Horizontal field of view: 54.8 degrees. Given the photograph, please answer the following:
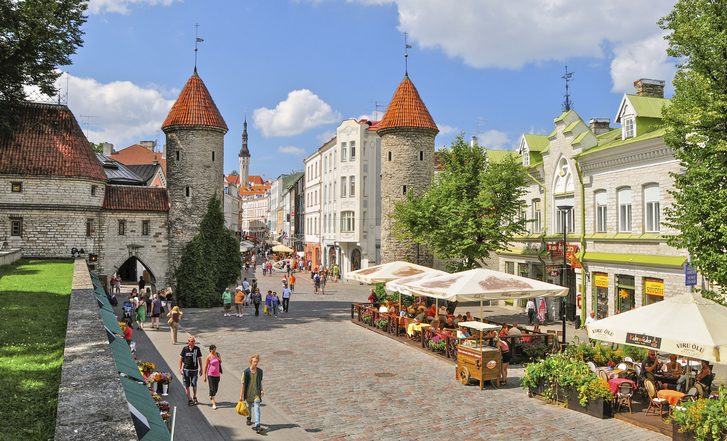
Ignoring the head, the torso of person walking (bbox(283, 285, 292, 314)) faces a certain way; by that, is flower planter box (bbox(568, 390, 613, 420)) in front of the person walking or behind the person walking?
in front

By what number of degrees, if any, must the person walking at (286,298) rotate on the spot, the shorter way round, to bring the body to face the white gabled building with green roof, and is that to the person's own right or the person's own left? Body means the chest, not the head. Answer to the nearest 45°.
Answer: approximately 45° to the person's own left

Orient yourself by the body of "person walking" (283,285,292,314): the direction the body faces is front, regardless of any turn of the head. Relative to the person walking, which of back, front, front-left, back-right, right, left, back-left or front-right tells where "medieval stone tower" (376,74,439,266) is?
back-left

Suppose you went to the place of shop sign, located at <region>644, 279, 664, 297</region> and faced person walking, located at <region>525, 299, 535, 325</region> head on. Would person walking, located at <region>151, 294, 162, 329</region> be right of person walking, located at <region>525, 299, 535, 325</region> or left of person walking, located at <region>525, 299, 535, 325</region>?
left

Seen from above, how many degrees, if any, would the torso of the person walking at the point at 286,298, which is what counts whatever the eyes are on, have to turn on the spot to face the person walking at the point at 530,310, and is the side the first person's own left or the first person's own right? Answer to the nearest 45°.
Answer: approximately 45° to the first person's own left

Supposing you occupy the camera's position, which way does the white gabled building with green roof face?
facing the viewer and to the left of the viewer

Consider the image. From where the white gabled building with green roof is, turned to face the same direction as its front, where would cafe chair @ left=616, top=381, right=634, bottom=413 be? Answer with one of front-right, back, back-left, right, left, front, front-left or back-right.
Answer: front-left

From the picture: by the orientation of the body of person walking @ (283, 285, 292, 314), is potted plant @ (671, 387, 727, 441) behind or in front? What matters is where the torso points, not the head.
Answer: in front

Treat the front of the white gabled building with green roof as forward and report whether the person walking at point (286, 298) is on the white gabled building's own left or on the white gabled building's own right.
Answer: on the white gabled building's own right

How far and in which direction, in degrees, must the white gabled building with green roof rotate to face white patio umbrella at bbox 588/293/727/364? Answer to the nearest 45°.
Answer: approximately 45° to its left

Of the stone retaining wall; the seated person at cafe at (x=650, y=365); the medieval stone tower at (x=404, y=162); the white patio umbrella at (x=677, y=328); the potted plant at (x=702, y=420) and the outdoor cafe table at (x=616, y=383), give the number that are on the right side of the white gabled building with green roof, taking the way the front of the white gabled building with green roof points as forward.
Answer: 1

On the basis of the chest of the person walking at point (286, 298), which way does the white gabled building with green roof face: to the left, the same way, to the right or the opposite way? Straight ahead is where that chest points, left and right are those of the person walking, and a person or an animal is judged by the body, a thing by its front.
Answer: to the right

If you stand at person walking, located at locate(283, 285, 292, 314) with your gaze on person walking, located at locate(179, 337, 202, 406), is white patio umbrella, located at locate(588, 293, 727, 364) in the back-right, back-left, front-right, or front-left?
front-left

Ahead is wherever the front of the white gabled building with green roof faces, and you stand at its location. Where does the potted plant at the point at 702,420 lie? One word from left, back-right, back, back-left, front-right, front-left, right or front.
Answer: front-left

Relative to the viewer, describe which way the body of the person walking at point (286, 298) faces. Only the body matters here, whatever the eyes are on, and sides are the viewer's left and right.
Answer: facing the viewer

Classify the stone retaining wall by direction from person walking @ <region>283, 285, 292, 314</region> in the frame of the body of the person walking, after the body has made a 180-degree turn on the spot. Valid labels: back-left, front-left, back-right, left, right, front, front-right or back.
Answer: back
